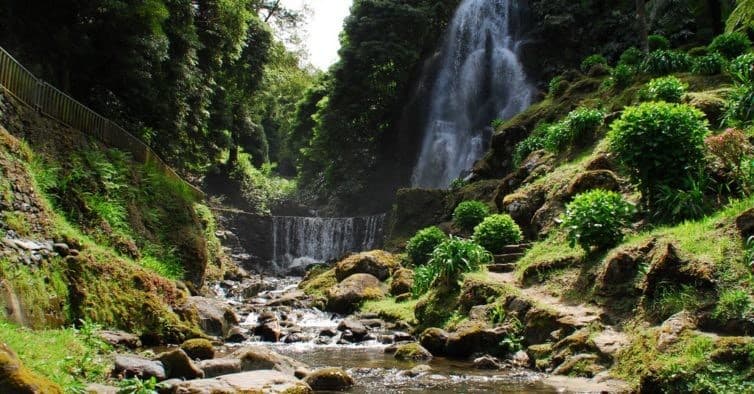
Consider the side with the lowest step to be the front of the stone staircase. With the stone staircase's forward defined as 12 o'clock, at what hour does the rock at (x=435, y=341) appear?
The rock is roughly at 1 o'clock from the stone staircase.

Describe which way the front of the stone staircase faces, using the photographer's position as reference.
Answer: facing the viewer and to the left of the viewer

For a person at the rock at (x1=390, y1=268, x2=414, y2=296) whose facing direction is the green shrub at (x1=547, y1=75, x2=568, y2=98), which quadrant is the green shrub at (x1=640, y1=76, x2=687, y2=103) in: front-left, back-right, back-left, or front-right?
front-right

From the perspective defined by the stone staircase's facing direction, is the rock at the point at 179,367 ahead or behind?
ahead

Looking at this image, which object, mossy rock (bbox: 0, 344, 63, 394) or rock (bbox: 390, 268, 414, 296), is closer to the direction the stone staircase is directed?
the mossy rock

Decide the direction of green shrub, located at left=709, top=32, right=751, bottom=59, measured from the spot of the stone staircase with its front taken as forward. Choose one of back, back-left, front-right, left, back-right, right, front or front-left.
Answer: back

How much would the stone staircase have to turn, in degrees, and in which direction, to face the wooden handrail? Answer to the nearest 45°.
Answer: approximately 45° to its right

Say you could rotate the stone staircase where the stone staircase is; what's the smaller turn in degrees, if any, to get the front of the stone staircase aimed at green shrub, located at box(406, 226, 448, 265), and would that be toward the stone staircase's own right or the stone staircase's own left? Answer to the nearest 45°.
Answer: approximately 90° to the stone staircase's own right

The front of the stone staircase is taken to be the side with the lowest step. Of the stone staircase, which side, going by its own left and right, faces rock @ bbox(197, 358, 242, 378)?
front

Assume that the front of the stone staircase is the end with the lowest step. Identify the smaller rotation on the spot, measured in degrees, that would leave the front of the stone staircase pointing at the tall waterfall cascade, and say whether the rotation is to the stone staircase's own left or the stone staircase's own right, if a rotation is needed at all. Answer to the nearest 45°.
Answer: approximately 135° to the stone staircase's own right

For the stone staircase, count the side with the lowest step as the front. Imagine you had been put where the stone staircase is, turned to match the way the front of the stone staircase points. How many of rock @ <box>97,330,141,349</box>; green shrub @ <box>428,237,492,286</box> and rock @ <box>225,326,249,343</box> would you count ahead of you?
3

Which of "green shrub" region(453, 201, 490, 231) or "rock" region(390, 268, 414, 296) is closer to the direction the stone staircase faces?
the rock

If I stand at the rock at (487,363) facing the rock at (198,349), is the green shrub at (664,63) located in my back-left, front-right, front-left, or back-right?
back-right

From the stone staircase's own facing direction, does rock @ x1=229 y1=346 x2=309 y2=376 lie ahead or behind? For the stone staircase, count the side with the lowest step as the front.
ahead

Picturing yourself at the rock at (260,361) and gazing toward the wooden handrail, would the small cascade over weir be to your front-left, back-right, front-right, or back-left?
front-right

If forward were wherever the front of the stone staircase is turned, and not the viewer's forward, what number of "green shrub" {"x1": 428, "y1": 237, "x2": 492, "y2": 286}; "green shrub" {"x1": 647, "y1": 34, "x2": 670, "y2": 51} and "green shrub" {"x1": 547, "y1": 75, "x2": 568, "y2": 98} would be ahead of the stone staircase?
1

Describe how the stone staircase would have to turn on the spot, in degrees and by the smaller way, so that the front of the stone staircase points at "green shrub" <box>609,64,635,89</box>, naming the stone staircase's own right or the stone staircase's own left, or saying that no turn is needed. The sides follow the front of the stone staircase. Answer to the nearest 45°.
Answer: approximately 180°

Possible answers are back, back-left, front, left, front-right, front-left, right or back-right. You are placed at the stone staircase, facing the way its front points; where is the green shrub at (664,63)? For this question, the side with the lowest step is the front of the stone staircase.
back

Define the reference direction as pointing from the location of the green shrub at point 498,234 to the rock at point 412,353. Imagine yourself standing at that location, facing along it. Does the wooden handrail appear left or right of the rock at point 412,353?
right
